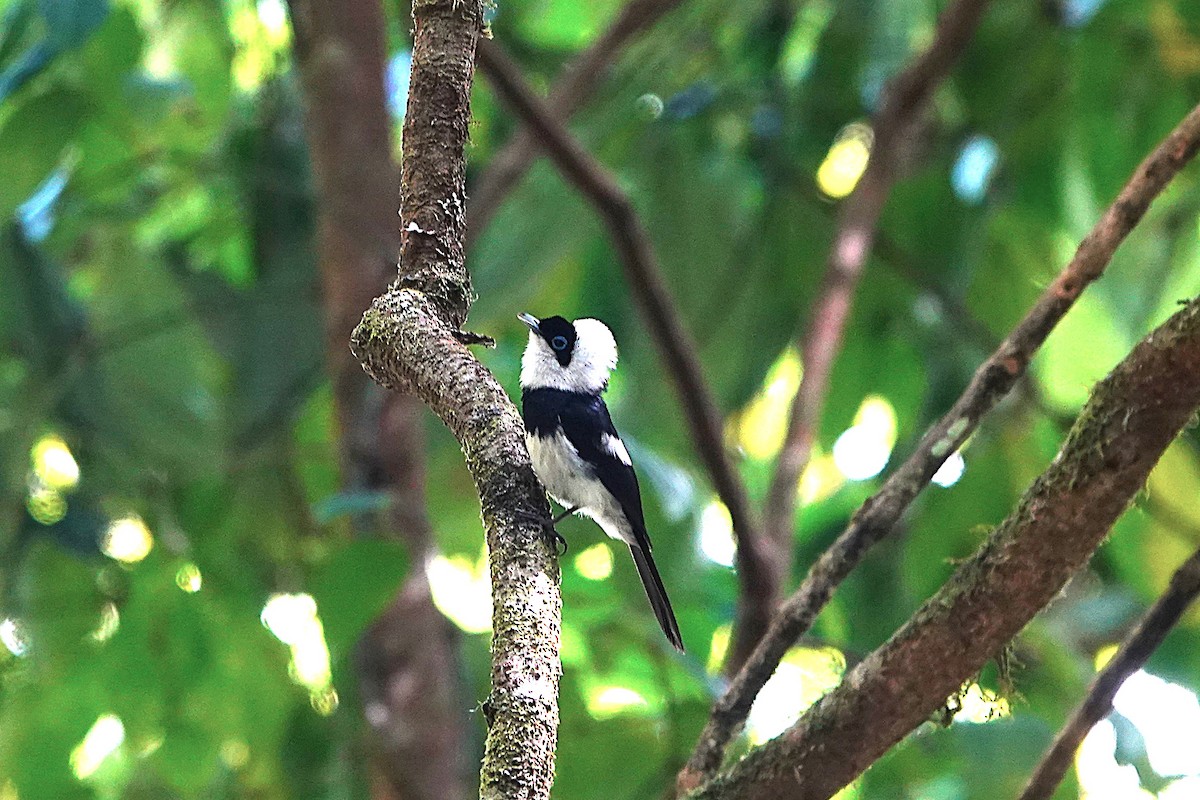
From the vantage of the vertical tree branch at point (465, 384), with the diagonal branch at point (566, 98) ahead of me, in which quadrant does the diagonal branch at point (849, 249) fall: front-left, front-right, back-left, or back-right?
front-right

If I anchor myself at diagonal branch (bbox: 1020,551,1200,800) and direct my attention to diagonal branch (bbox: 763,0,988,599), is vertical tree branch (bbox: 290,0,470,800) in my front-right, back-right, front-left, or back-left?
front-left

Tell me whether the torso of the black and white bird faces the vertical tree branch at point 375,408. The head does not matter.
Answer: yes

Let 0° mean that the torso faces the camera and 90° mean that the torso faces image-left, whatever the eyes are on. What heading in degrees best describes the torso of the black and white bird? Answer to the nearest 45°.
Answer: approximately 90°

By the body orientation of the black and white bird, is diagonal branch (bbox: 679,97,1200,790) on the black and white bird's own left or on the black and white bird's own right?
on the black and white bird's own left
